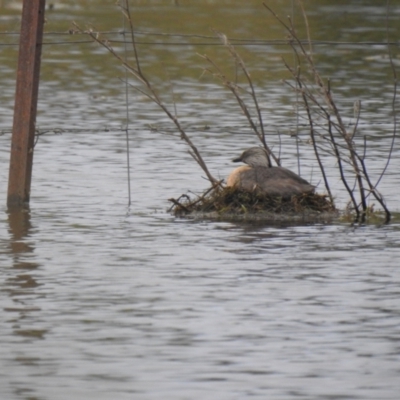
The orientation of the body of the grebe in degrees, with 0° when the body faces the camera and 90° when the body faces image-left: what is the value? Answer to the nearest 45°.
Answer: approximately 90°

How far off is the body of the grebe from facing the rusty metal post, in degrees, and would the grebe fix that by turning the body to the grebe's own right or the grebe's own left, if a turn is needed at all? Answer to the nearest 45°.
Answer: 0° — it already faces it
